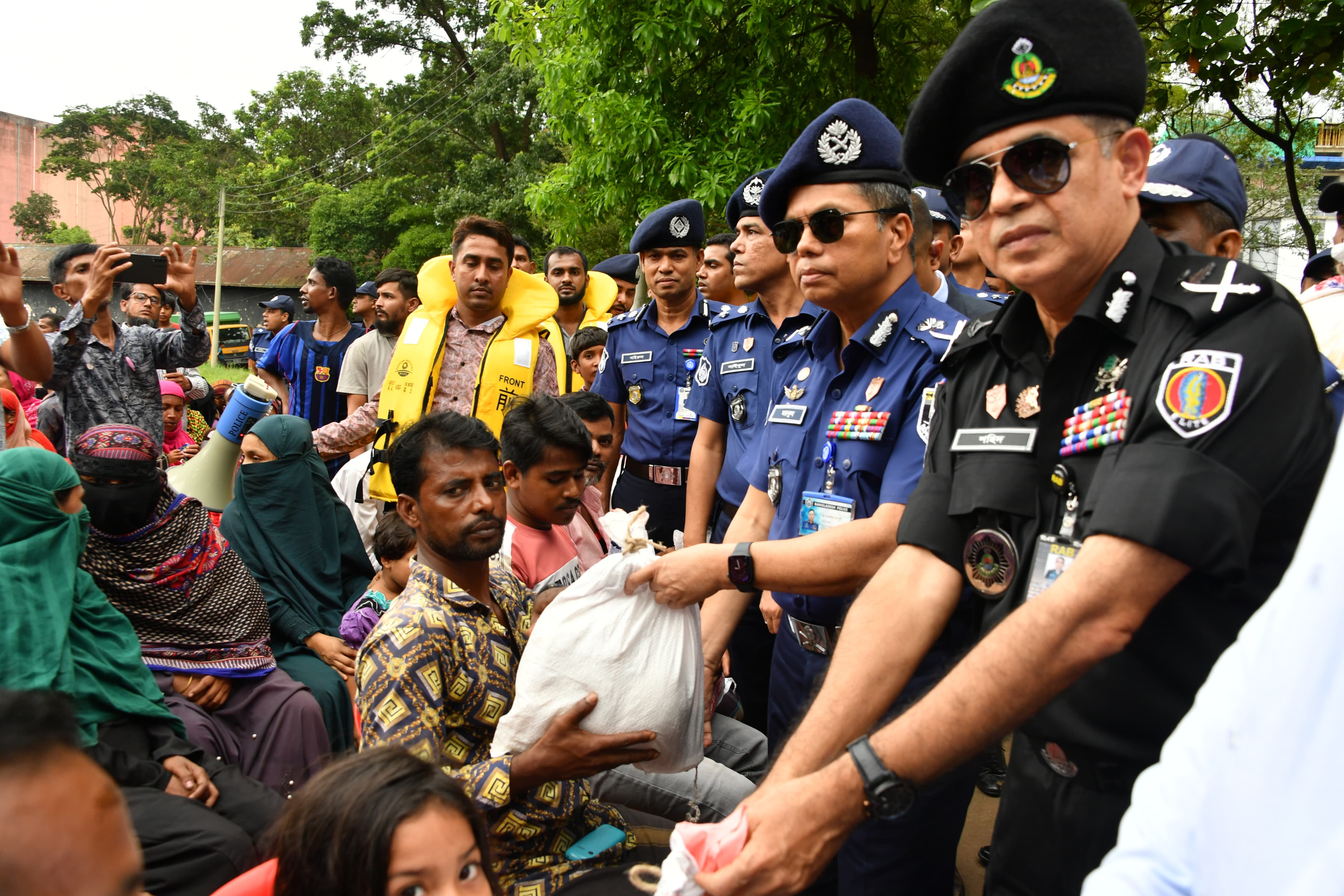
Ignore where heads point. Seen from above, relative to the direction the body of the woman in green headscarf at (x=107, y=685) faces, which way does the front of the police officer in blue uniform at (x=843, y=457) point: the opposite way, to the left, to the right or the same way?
the opposite way

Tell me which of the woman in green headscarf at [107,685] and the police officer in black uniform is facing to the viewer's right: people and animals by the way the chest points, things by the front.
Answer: the woman in green headscarf

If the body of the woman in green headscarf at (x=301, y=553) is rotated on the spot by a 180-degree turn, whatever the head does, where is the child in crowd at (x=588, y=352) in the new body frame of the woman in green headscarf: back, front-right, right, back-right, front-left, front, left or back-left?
right

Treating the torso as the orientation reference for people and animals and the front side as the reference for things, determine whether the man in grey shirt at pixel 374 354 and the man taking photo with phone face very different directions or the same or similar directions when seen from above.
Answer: same or similar directions

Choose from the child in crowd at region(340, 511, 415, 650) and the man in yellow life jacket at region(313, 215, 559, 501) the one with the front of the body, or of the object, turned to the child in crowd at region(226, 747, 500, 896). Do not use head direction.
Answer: the man in yellow life jacket

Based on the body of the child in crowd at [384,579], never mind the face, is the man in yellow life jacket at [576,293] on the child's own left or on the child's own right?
on the child's own left

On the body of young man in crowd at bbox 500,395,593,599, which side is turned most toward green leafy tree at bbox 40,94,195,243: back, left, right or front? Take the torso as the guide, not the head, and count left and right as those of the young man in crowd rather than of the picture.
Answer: back

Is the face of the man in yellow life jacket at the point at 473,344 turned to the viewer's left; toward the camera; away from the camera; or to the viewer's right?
toward the camera

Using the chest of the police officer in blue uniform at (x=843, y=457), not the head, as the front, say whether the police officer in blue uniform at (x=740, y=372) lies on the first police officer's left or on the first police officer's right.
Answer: on the first police officer's right

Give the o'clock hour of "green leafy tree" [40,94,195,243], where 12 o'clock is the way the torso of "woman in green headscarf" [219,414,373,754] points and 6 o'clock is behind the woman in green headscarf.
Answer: The green leafy tree is roughly at 7 o'clock from the woman in green headscarf.
